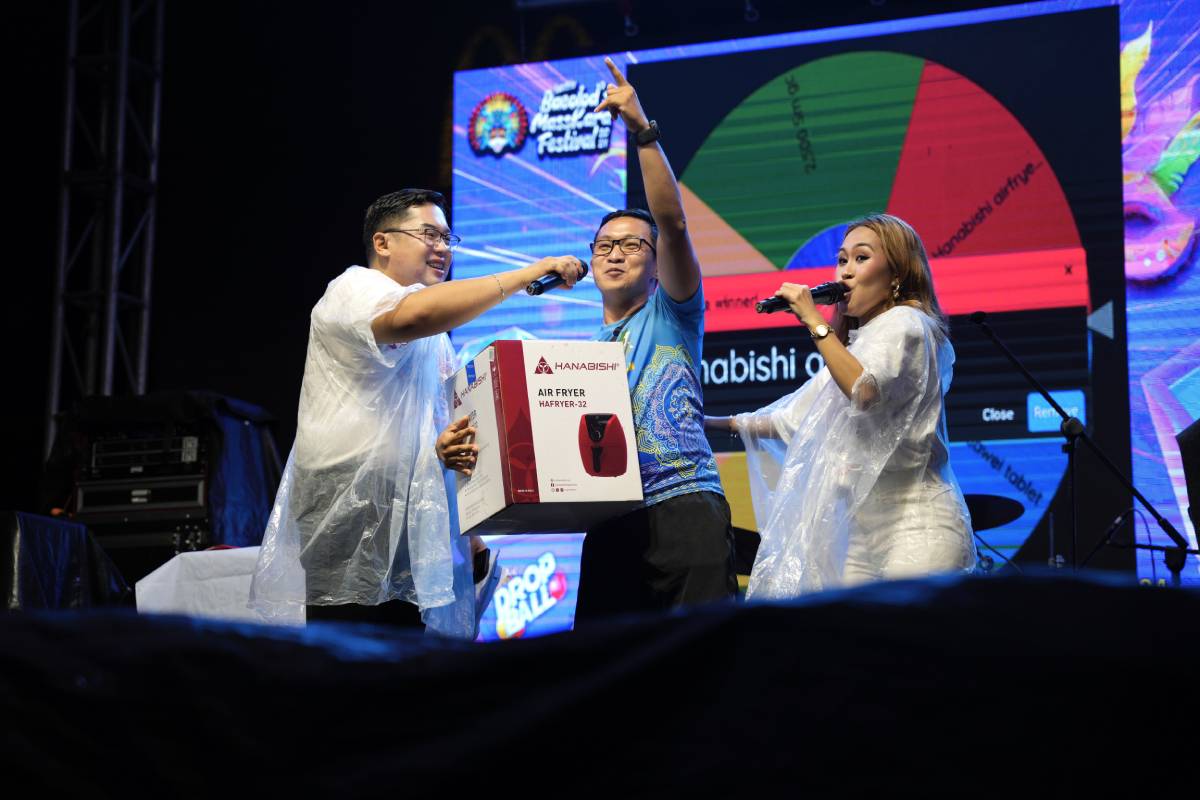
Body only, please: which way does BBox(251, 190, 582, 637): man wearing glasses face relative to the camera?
to the viewer's right

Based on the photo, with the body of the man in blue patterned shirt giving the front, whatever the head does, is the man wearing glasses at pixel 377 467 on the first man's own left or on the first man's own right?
on the first man's own right

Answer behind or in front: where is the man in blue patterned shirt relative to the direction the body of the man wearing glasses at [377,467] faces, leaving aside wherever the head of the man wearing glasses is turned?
in front

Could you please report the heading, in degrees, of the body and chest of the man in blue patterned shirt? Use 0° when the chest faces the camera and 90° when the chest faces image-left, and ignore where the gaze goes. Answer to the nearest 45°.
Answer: approximately 45°

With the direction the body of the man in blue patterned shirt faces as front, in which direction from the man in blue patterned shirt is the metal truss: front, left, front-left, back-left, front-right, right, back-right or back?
right

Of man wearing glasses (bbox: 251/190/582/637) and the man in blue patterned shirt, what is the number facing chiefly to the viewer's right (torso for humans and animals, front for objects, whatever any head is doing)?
1

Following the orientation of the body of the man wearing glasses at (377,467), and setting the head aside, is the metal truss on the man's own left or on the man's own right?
on the man's own left

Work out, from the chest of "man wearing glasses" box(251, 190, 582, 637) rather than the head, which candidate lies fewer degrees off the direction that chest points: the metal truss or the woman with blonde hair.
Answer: the woman with blonde hair

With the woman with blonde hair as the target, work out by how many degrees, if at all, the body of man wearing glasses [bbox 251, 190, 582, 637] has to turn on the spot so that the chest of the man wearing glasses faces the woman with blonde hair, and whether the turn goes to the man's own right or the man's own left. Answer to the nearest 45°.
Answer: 0° — they already face them

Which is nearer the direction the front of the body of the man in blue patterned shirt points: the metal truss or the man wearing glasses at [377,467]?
the man wearing glasses
